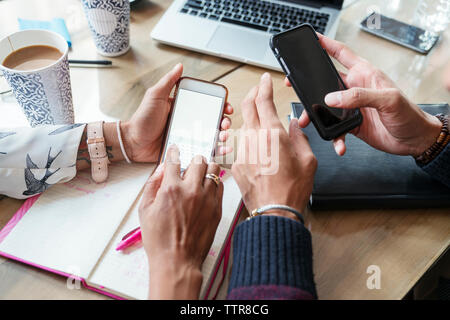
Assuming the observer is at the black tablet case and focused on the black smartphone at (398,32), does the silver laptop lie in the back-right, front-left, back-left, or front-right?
front-left

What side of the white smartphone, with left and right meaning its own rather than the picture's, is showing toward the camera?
front

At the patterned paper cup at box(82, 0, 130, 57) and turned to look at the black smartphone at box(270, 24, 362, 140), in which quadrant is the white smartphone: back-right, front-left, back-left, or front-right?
front-right

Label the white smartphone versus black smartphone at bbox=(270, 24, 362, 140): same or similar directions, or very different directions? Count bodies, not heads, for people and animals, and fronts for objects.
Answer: same or similar directions

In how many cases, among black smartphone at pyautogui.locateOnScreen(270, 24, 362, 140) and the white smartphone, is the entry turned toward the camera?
2

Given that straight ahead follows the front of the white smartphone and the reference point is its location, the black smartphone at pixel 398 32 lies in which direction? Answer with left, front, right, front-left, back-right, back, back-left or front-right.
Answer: back-left

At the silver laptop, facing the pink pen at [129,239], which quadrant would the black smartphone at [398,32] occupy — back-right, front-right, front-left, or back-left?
back-left

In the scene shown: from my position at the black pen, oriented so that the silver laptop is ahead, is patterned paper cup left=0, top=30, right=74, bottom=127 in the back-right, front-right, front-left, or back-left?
back-right
